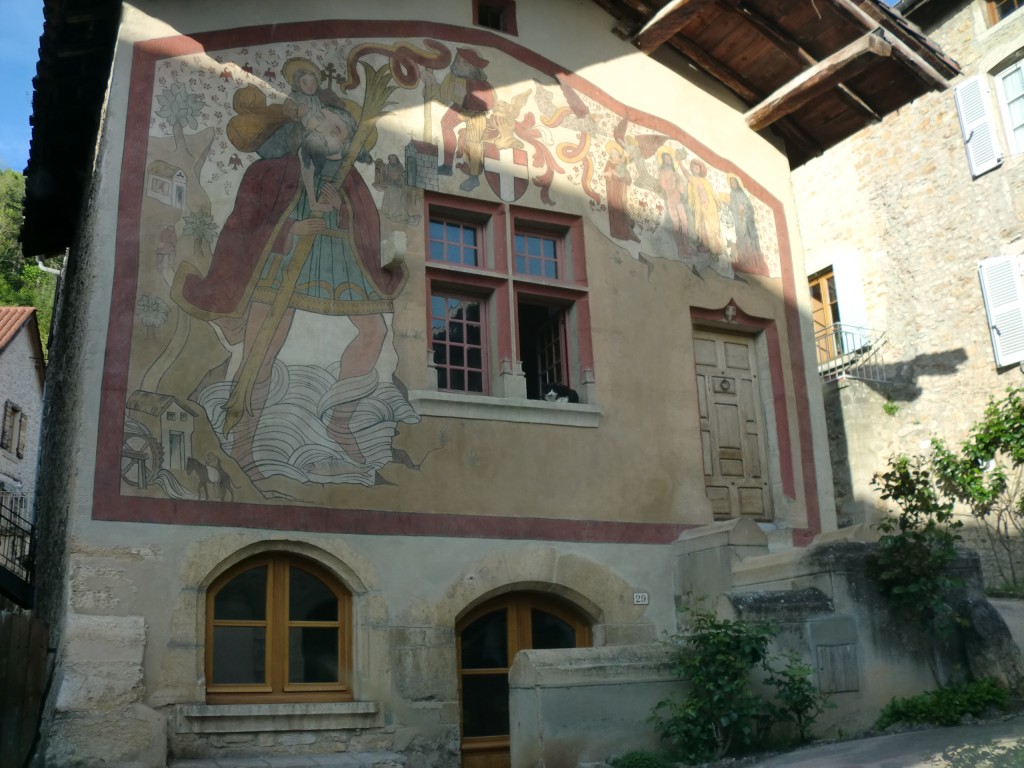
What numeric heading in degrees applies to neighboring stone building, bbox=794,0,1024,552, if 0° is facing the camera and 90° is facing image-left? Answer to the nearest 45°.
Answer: approximately 45°

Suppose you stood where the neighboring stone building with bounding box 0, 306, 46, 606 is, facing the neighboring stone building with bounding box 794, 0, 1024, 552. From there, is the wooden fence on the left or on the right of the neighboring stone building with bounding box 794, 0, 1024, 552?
right

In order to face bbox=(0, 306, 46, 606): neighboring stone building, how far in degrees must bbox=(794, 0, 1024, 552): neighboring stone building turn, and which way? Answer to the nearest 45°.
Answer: approximately 45° to its right

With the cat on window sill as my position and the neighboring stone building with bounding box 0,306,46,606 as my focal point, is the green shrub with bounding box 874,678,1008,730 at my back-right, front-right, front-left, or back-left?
back-right

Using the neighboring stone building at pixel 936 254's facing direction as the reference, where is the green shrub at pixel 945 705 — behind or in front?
in front

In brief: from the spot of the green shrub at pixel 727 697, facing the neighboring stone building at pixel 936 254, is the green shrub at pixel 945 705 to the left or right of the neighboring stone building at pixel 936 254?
right

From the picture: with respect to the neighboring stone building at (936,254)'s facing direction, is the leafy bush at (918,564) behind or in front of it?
in front

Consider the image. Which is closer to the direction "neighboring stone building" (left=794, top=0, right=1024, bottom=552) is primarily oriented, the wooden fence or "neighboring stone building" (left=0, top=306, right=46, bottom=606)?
the wooden fence

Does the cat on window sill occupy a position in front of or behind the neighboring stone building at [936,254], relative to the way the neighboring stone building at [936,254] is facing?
in front
